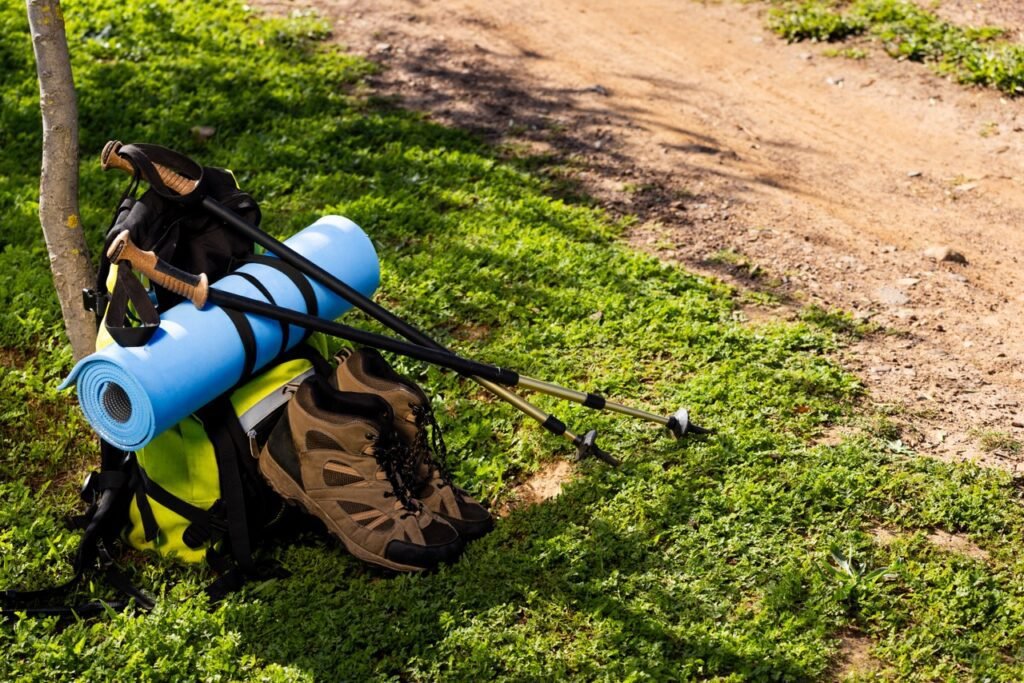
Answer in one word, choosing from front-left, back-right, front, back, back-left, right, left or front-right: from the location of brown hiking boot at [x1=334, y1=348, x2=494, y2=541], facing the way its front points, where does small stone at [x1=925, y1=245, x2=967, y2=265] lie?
left

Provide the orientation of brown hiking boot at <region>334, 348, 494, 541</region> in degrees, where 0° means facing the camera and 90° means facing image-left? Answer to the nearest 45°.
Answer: approximately 315°

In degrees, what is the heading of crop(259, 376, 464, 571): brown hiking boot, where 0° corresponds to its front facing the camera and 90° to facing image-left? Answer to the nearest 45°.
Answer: approximately 315°

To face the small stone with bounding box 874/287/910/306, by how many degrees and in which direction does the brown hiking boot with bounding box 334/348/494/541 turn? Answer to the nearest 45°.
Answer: approximately 90° to its left

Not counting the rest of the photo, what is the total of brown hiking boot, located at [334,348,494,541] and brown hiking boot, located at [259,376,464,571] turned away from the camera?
0

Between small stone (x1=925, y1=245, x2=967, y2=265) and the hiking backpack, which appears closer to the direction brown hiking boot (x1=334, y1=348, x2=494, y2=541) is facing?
the small stone

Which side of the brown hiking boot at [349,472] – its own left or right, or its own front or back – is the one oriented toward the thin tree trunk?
back
